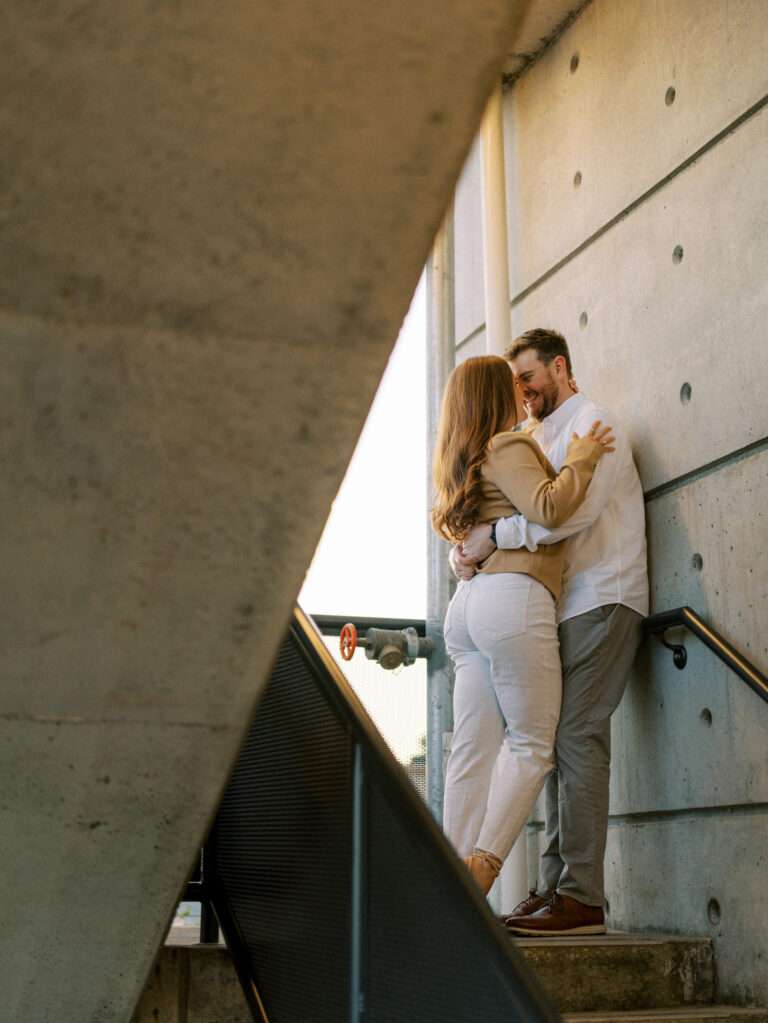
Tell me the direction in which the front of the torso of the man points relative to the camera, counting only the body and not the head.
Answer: to the viewer's left

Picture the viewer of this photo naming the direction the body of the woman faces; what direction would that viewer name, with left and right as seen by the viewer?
facing away from the viewer and to the right of the viewer

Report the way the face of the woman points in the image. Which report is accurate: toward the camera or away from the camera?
away from the camera
